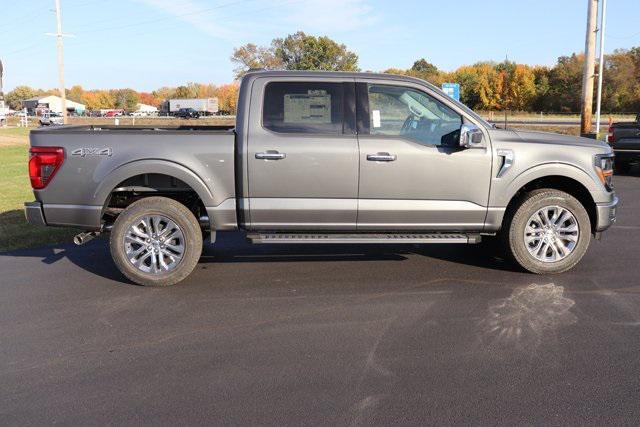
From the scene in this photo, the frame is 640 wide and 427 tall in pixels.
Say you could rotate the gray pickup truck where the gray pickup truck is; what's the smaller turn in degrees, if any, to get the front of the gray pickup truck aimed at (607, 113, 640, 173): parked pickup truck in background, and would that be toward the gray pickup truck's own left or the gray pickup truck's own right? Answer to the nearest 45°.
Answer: approximately 45° to the gray pickup truck's own left

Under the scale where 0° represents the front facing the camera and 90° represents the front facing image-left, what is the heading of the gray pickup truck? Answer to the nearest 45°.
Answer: approximately 270°

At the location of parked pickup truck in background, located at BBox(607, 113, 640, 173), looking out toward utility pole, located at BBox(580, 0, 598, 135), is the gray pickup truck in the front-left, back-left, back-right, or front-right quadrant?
back-left

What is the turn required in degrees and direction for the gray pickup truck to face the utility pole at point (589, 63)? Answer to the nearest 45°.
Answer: approximately 45° to its left

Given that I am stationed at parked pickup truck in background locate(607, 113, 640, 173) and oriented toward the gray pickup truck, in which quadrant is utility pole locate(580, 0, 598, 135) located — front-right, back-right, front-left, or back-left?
back-right
